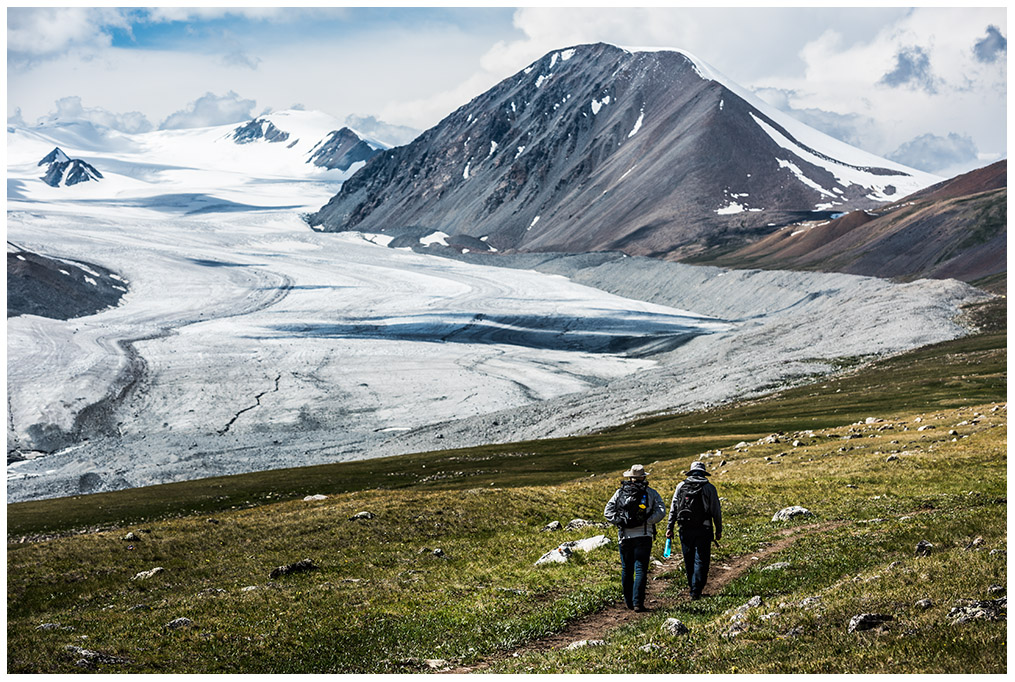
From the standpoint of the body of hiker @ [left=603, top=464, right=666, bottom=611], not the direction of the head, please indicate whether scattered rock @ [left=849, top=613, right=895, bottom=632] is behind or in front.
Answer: behind

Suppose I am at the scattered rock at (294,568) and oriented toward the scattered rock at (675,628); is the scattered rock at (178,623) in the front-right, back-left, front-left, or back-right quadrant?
front-right

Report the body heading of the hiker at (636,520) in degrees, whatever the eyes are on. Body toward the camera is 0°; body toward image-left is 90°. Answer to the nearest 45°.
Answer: approximately 180°

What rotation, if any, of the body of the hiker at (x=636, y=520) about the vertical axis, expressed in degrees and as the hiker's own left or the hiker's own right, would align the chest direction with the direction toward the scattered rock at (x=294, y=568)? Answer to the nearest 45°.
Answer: approximately 45° to the hiker's own left

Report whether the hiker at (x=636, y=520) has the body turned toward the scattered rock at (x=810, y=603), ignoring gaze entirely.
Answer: no

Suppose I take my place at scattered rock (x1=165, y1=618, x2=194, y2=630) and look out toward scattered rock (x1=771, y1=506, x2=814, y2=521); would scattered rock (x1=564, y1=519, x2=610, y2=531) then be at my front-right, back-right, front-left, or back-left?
front-left

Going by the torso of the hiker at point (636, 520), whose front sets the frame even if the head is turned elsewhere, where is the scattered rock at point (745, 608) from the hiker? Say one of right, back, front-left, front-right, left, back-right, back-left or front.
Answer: back-right

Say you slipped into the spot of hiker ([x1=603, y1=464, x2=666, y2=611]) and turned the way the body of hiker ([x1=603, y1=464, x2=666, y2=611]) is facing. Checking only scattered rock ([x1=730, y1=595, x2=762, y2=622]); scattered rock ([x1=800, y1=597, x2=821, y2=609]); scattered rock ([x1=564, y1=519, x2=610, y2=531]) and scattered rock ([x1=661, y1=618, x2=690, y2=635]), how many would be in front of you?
1

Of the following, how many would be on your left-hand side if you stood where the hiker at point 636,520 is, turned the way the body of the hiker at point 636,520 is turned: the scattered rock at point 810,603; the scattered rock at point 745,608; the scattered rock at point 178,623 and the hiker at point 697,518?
1

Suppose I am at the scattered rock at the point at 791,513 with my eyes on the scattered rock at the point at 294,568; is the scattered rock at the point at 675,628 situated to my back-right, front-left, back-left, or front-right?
front-left

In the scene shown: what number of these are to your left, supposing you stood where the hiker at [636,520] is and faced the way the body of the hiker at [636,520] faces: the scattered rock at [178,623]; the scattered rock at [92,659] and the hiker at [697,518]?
2

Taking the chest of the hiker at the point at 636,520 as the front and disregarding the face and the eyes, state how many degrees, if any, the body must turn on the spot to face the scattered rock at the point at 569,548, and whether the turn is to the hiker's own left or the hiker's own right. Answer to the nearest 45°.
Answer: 0° — they already face it

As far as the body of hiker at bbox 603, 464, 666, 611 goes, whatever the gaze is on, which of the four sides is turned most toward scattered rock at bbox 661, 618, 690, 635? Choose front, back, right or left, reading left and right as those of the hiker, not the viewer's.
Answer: back

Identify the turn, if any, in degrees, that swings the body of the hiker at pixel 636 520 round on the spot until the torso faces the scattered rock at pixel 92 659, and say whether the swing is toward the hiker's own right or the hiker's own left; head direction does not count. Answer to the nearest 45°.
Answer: approximately 90° to the hiker's own left

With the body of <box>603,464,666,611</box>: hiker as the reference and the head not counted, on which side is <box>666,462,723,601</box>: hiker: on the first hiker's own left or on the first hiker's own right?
on the first hiker's own right
